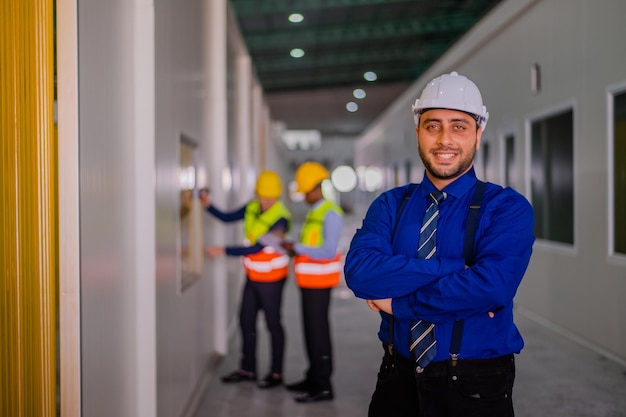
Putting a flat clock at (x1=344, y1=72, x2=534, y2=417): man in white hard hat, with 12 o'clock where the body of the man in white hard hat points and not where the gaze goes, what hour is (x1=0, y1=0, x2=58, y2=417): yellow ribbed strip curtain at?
The yellow ribbed strip curtain is roughly at 3 o'clock from the man in white hard hat.

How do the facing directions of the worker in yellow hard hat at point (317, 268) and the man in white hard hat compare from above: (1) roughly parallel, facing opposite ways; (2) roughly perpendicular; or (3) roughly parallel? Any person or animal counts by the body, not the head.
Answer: roughly perpendicular

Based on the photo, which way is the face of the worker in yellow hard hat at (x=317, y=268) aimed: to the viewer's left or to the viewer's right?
to the viewer's left

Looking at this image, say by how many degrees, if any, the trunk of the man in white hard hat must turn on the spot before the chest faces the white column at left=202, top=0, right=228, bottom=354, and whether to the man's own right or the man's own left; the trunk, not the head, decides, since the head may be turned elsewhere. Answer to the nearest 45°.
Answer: approximately 135° to the man's own right

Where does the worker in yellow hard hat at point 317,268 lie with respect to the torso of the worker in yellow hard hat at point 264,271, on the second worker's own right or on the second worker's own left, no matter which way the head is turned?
on the second worker's own left

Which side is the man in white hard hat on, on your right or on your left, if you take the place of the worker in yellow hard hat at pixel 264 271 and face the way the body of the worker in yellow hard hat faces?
on your left

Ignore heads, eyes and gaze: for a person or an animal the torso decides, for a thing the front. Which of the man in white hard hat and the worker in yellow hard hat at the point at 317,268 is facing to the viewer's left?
the worker in yellow hard hat

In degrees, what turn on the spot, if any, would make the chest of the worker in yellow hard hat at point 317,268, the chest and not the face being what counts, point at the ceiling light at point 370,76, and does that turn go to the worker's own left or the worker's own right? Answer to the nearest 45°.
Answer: approximately 90° to the worker's own right

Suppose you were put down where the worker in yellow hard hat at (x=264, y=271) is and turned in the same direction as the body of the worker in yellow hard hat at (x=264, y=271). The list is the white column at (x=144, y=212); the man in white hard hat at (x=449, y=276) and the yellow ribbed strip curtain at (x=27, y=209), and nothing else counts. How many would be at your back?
0

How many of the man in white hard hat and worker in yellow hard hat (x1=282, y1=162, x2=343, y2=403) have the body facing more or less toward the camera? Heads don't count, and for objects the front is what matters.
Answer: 1

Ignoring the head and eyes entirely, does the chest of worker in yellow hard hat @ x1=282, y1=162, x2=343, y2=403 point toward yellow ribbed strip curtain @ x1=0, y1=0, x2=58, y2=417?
no

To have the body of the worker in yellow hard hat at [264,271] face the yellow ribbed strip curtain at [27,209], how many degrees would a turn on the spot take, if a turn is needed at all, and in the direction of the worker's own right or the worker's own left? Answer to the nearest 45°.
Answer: approximately 45° to the worker's own left

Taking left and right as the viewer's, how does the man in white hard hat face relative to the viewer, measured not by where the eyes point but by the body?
facing the viewer

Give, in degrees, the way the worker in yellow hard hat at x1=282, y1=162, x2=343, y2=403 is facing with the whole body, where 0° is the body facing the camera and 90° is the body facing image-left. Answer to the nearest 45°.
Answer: approximately 90°

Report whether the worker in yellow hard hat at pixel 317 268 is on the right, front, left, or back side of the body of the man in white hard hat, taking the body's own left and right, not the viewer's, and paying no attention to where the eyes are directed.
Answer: back

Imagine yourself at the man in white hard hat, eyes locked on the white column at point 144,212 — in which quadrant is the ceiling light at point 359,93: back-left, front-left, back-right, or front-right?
front-right

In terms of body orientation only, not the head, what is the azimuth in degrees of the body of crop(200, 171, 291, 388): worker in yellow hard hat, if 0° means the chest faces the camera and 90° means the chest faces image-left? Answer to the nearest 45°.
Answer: approximately 45°

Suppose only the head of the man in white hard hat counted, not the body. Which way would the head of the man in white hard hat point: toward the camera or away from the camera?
toward the camera

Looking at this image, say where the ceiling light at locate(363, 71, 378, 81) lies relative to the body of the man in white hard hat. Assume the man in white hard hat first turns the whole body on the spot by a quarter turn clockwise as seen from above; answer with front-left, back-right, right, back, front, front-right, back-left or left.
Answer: right
